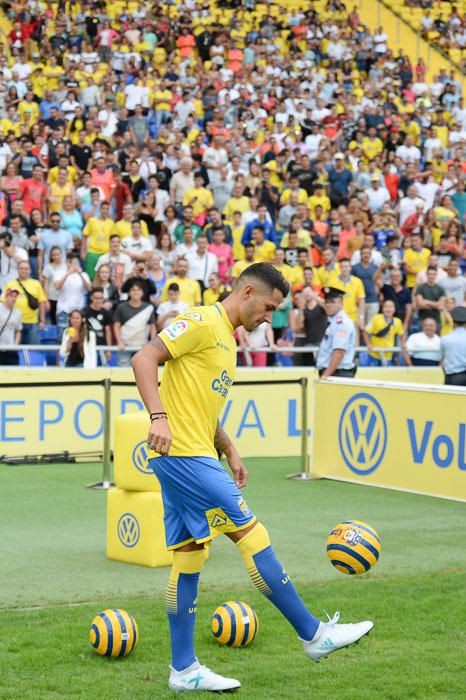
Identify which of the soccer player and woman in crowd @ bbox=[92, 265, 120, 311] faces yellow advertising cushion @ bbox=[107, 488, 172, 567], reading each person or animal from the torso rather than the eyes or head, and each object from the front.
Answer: the woman in crowd

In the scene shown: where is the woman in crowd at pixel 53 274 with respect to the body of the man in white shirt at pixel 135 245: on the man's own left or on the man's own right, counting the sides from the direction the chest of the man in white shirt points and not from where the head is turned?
on the man's own right

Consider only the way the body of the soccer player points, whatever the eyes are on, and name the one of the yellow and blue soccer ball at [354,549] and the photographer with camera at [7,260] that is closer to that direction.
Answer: the yellow and blue soccer ball

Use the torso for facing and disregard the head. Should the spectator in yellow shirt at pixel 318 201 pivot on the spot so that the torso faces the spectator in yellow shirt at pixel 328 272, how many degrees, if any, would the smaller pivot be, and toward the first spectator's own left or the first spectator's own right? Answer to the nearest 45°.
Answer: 0° — they already face them

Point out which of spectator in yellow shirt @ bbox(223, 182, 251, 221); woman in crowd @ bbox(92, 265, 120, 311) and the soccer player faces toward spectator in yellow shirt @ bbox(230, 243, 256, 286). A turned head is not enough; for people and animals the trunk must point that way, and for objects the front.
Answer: spectator in yellow shirt @ bbox(223, 182, 251, 221)

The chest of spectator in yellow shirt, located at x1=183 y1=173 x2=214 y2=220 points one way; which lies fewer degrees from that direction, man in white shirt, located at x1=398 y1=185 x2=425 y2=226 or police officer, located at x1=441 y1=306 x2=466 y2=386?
the police officer
